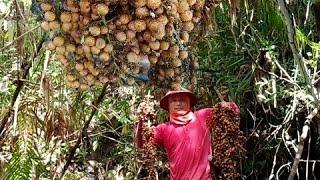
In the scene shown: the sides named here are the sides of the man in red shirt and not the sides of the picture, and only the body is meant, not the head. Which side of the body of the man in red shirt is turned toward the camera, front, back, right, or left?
front
